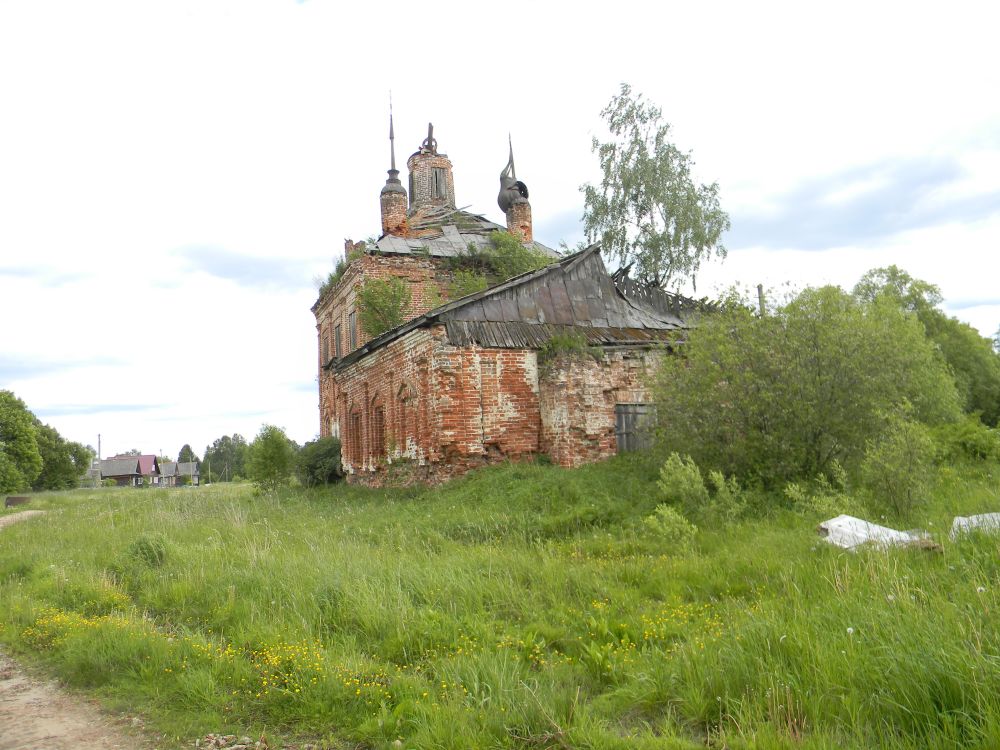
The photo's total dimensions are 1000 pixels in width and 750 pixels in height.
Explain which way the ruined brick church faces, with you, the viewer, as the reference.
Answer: facing the viewer and to the right of the viewer

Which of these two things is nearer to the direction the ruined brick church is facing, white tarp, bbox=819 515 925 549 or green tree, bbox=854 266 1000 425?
the white tarp

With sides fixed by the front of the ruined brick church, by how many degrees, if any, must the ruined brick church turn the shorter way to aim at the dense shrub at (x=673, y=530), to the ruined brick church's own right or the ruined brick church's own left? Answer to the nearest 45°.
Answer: approximately 45° to the ruined brick church's own right

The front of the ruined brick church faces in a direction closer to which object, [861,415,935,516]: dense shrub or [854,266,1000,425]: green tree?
the dense shrub

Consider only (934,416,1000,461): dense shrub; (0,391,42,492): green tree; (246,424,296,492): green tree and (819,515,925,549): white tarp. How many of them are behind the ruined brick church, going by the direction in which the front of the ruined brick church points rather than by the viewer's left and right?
2

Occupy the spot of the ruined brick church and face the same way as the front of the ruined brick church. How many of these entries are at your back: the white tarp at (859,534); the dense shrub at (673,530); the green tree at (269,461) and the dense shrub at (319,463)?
2

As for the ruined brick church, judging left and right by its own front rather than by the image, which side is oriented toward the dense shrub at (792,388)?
front

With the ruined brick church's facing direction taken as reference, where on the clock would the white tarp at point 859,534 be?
The white tarp is roughly at 1 o'clock from the ruined brick church.

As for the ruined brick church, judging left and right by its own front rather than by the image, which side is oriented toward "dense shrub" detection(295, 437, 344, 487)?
back

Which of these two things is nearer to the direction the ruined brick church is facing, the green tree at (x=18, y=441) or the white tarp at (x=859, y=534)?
the white tarp

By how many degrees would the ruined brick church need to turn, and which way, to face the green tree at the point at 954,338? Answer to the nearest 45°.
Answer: approximately 90° to its left

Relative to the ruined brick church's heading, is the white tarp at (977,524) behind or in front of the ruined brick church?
in front
